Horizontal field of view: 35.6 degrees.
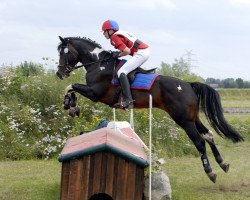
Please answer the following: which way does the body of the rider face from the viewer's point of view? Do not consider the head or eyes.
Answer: to the viewer's left

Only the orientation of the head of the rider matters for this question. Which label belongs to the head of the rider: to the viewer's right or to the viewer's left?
to the viewer's left

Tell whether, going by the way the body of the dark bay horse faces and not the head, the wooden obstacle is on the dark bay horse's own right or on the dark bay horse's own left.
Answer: on the dark bay horse's own left

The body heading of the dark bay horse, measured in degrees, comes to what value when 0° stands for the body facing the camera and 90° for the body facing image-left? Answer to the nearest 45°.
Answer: approximately 90°
